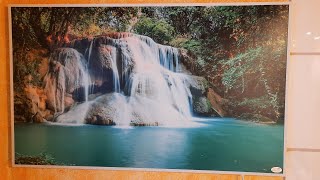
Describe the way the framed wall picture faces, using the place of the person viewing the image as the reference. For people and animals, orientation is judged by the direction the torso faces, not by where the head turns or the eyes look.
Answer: facing the viewer
